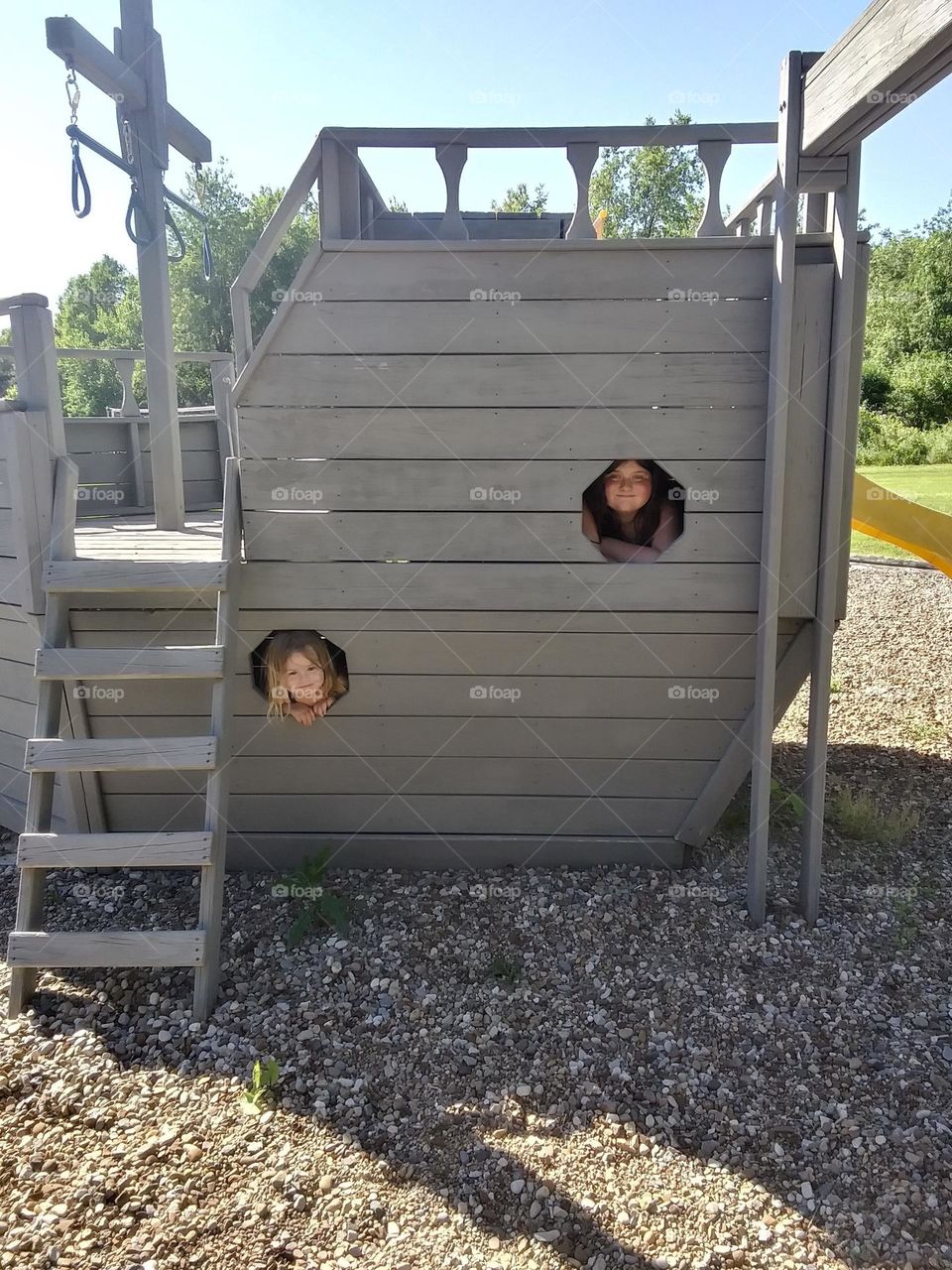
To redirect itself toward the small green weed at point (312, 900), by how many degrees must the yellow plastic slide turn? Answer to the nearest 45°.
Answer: approximately 135° to its right

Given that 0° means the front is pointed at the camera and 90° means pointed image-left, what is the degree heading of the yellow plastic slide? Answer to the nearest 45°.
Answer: approximately 270°

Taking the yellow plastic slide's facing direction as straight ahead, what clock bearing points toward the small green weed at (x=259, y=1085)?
The small green weed is roughly at 4 o'clock from the yellow plastic slide.

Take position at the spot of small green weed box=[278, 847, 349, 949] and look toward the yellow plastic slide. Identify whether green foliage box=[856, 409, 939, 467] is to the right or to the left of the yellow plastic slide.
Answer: left

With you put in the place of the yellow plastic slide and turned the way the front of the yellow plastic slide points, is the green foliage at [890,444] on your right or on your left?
on your left
